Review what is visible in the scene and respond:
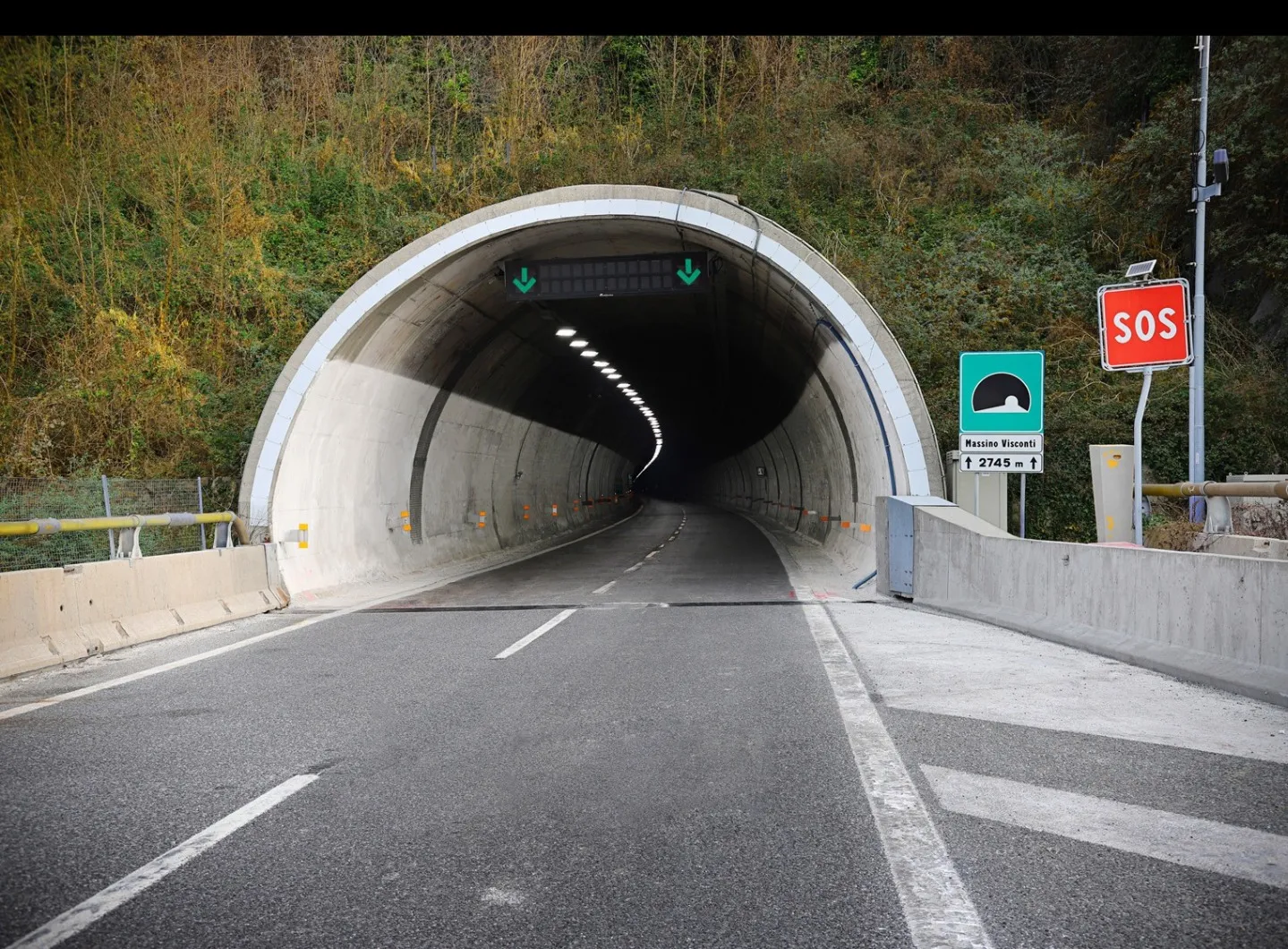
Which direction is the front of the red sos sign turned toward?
toward the camera

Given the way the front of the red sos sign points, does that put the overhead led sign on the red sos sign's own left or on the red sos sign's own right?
on the red sos sign's own right

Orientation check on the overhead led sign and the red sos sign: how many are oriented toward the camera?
2

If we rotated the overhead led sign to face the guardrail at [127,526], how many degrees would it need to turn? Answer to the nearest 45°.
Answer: approximately 45° to its right

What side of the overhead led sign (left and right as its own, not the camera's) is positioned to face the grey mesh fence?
right

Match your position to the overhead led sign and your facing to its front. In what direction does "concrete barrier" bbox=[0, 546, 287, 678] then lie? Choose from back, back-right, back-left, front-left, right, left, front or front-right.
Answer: front-right

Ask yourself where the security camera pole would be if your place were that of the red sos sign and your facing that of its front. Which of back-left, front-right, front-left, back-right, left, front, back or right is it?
back

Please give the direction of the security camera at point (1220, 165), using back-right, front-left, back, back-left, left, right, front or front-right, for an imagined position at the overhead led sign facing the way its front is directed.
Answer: left

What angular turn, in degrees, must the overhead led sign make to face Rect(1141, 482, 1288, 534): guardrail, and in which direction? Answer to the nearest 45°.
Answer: approximately 45° to its left

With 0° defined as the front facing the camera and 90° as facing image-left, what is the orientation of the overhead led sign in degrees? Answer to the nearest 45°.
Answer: approximately 0°
